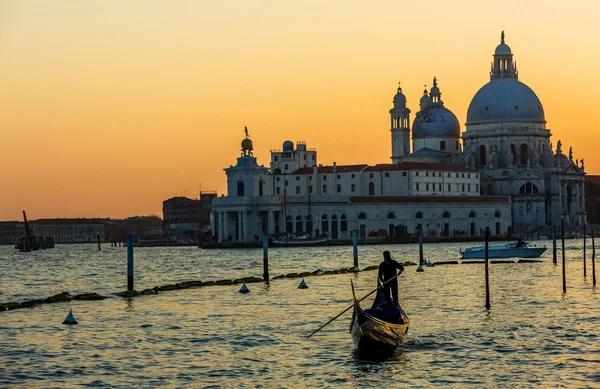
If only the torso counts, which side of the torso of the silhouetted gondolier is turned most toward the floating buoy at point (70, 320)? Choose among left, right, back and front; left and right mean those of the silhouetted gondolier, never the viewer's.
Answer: right

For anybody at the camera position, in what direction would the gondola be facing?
facing the viewer and to the left of the viewer

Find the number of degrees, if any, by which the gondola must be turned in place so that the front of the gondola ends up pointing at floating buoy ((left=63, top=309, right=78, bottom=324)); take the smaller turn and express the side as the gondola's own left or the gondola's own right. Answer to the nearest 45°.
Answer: approximately 90° to the gondola's own right
